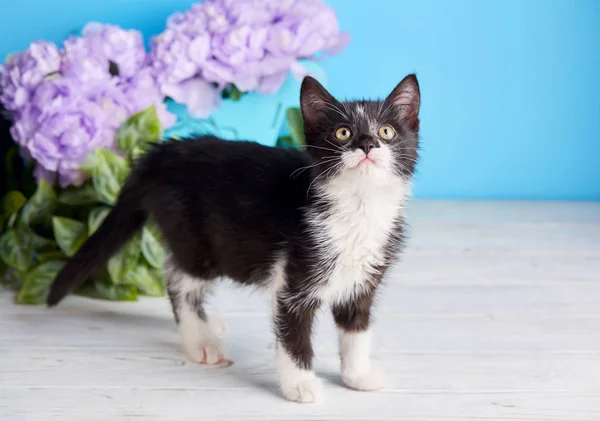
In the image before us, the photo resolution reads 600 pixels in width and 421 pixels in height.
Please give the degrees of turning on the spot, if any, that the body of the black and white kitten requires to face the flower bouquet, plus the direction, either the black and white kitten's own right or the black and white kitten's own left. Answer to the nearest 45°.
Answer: approximately 180°

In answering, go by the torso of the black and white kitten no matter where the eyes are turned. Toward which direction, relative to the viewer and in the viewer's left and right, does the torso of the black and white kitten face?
facing the viewer and to the right of the viewer
